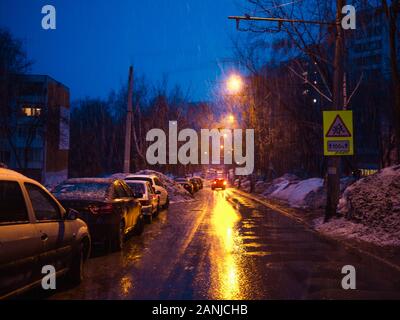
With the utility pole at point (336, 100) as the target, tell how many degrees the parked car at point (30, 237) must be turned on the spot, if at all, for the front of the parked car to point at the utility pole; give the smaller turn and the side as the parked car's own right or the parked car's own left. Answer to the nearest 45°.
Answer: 0° — it already faces it

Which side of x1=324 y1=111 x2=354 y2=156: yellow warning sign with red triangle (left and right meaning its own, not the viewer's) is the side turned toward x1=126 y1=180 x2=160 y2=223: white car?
right

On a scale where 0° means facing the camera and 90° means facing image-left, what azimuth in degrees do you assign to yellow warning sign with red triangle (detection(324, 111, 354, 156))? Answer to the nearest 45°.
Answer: approximately 0°

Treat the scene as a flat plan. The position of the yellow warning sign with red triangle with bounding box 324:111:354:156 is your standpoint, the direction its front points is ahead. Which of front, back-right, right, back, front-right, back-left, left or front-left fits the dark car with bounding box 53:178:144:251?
front-right

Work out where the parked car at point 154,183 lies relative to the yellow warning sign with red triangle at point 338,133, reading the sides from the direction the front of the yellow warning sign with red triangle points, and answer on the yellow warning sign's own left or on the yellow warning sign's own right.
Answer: on the yellow warning sign's own right

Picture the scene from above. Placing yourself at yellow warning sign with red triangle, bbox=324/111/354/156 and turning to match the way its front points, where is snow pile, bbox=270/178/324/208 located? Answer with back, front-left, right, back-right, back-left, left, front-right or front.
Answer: back

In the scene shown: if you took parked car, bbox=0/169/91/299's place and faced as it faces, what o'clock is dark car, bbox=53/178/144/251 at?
The dark car is roughly at 11 o'clock from the parked car.

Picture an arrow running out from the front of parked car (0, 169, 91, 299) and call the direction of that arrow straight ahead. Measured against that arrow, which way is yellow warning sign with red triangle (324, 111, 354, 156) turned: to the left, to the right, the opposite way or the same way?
the opposite way

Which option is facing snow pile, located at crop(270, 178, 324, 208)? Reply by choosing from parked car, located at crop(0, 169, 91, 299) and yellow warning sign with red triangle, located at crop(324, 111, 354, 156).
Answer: the parked car

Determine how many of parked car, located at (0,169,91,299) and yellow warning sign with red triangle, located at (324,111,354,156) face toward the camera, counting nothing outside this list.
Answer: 1

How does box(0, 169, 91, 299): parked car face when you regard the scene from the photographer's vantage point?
facing away from the viewer and to the right of the viewer

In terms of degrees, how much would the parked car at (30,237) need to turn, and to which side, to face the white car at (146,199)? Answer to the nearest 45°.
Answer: approximately 45° to its left
